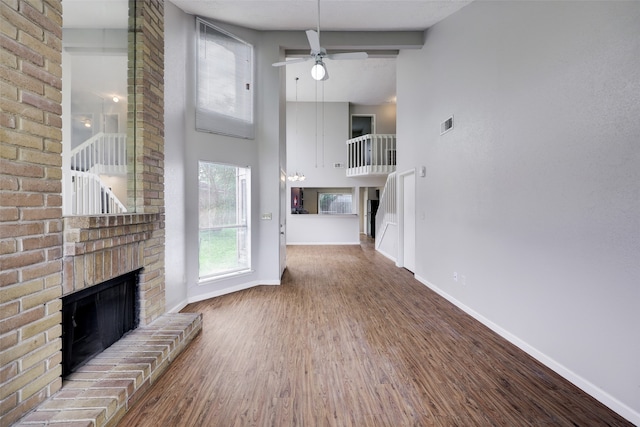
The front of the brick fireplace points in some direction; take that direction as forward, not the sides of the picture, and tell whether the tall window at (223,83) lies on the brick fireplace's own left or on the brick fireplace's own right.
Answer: on the brick fireplace's own left

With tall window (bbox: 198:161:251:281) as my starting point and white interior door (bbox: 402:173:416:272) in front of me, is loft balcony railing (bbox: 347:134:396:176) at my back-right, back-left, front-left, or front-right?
front-left

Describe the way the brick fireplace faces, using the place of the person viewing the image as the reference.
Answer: facing the viewer and to the right of the viewer

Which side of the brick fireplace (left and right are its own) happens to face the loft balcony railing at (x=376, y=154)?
left

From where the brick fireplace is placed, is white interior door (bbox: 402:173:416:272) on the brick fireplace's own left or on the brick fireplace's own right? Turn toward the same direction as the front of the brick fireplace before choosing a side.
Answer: on the brick fireplace's own left

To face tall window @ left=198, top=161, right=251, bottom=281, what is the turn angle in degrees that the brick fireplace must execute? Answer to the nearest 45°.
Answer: approximately 90° to its left
